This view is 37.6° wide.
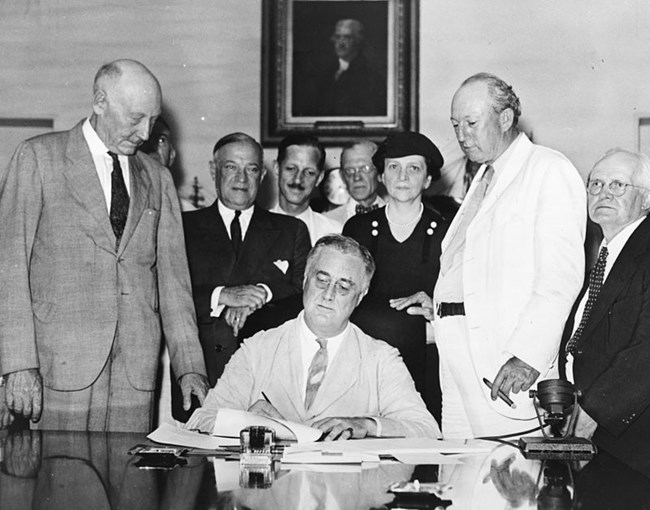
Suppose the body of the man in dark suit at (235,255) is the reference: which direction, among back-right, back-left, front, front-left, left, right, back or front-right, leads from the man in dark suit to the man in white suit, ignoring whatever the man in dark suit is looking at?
front-left

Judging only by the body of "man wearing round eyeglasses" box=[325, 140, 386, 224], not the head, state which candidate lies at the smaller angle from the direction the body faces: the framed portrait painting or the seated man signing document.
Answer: the seated man signing document

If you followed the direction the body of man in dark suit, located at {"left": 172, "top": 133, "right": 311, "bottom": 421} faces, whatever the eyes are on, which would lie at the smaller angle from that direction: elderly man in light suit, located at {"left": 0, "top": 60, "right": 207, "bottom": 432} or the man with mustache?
the elderly man in light suit

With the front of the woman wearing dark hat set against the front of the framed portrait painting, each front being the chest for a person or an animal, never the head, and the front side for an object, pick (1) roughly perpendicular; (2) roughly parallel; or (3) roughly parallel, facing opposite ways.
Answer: roughly parallel

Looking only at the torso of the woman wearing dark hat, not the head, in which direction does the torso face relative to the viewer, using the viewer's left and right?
facing the viewer

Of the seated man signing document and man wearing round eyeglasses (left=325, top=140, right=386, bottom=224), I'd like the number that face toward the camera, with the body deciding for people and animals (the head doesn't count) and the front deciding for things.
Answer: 2

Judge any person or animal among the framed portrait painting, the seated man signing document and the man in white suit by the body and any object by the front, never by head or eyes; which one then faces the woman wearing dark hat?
the framed portrait painting

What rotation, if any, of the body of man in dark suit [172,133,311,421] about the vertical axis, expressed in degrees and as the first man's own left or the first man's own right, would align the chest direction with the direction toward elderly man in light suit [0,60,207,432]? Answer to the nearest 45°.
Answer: approximately 45° to the first man's own right

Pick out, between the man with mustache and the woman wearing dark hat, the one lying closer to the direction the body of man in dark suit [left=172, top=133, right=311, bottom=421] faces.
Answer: the woman wearing dark hat

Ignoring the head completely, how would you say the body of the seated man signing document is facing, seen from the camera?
toward the camera

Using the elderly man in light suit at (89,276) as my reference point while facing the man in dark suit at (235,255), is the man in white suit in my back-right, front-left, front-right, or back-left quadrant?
front-right

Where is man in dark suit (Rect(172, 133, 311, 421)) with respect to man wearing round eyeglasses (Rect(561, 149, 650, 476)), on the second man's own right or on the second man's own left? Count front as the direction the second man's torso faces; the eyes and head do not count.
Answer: on the second man's own right

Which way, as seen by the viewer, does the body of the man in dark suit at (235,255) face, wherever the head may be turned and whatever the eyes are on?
toward the camera

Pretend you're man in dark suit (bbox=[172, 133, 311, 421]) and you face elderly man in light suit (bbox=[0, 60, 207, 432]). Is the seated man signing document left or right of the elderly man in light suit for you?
left

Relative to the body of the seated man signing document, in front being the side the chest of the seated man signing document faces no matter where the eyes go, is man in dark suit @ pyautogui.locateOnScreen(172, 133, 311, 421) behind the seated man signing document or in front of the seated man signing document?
behind

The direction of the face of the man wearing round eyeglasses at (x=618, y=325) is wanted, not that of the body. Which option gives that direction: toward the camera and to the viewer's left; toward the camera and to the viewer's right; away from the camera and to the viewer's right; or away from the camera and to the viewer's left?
toward the camera and to the viewer's left

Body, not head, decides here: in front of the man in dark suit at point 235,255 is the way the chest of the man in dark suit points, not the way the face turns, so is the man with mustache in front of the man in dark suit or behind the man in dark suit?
behind

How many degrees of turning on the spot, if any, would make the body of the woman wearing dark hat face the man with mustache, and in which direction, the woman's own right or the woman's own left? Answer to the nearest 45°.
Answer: approximately 135° to the woman's own right
